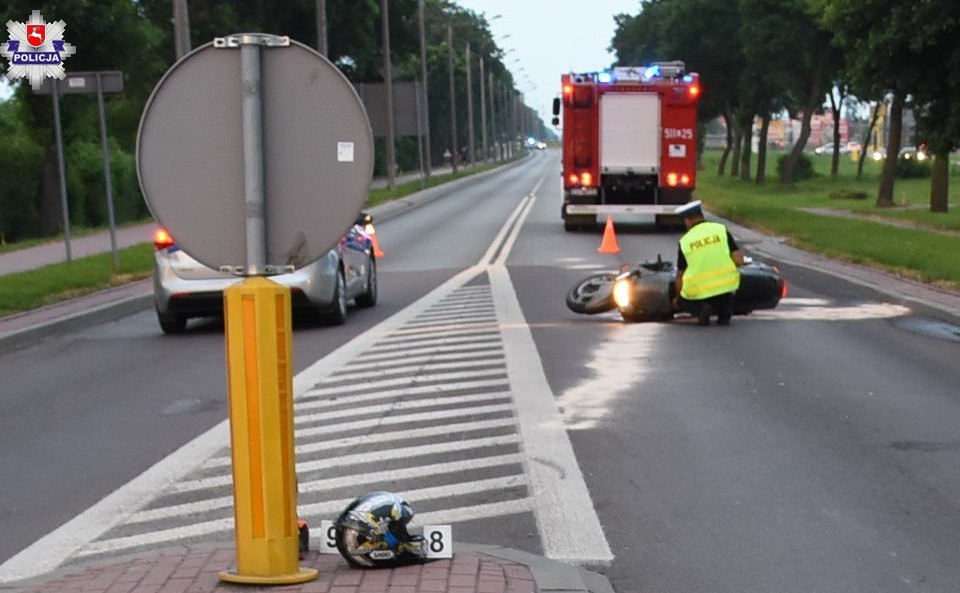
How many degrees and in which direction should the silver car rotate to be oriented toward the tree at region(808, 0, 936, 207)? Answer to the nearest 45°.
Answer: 0° — it already faces it

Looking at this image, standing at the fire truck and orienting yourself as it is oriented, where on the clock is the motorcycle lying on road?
The motorcycle lying on road is roughly at 6 o'clock from the fire truck.

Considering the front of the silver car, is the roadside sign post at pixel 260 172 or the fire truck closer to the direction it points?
the fire truck

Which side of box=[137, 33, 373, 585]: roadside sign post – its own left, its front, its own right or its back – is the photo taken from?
back

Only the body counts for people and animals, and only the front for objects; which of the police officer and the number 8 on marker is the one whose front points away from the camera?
the police officer

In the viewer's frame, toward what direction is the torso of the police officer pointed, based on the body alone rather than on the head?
away from the camera

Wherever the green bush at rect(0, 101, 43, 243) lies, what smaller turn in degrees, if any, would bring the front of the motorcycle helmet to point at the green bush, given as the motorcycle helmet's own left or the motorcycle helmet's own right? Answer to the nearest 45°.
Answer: approximately 90° to the motorcycle helmet's own left

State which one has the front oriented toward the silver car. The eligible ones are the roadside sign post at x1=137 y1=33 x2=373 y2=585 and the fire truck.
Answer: the roadside sign post

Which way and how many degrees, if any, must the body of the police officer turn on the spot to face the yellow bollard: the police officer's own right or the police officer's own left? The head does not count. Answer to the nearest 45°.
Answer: approximately 180°

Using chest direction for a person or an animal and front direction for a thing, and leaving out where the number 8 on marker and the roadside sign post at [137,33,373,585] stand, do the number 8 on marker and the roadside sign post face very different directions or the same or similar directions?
very different directions

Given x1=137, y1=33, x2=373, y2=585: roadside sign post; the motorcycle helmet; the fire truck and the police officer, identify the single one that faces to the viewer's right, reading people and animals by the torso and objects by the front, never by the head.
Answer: the motorcycle helmet
